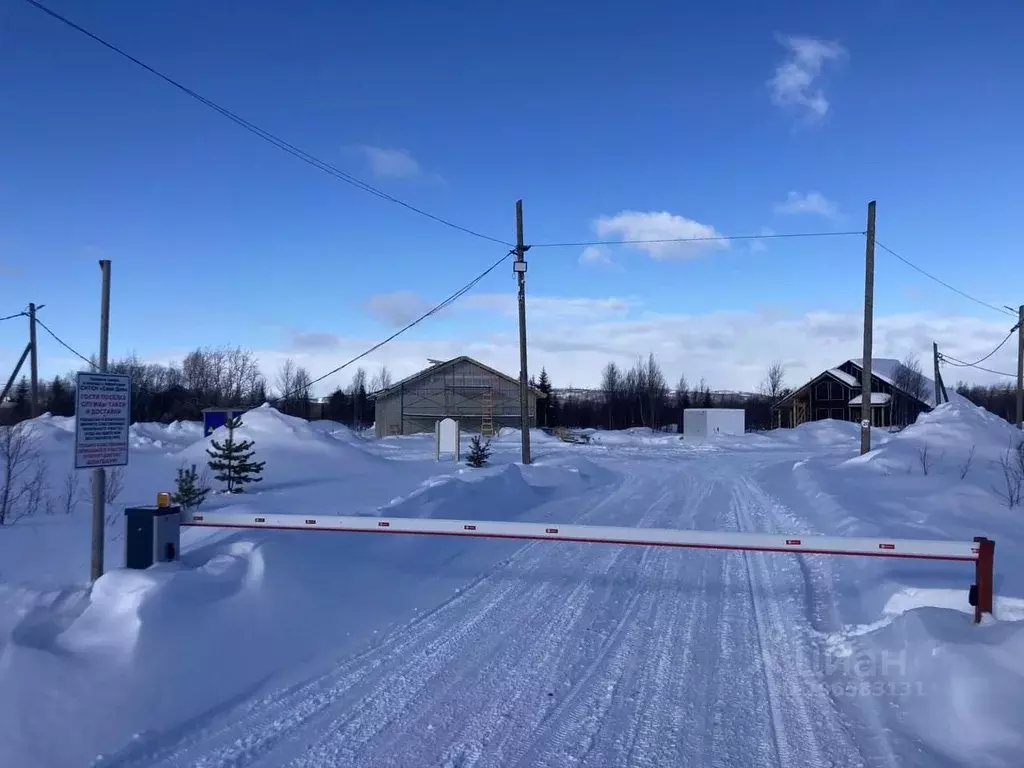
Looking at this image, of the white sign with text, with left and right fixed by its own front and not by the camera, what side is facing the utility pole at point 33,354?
back

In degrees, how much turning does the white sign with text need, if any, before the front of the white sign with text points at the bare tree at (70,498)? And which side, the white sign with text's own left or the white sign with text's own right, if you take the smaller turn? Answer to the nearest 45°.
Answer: approximately 180°

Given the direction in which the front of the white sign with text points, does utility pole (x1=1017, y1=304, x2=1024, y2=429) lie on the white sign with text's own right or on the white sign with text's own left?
on the white sign with text's own left

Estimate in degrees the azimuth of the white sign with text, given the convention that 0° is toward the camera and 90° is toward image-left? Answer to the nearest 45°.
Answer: approximately 0°

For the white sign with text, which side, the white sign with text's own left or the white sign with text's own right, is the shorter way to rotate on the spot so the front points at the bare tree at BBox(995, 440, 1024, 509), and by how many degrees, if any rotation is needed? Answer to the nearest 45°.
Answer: approximately 90° to the white sign with text's own left
